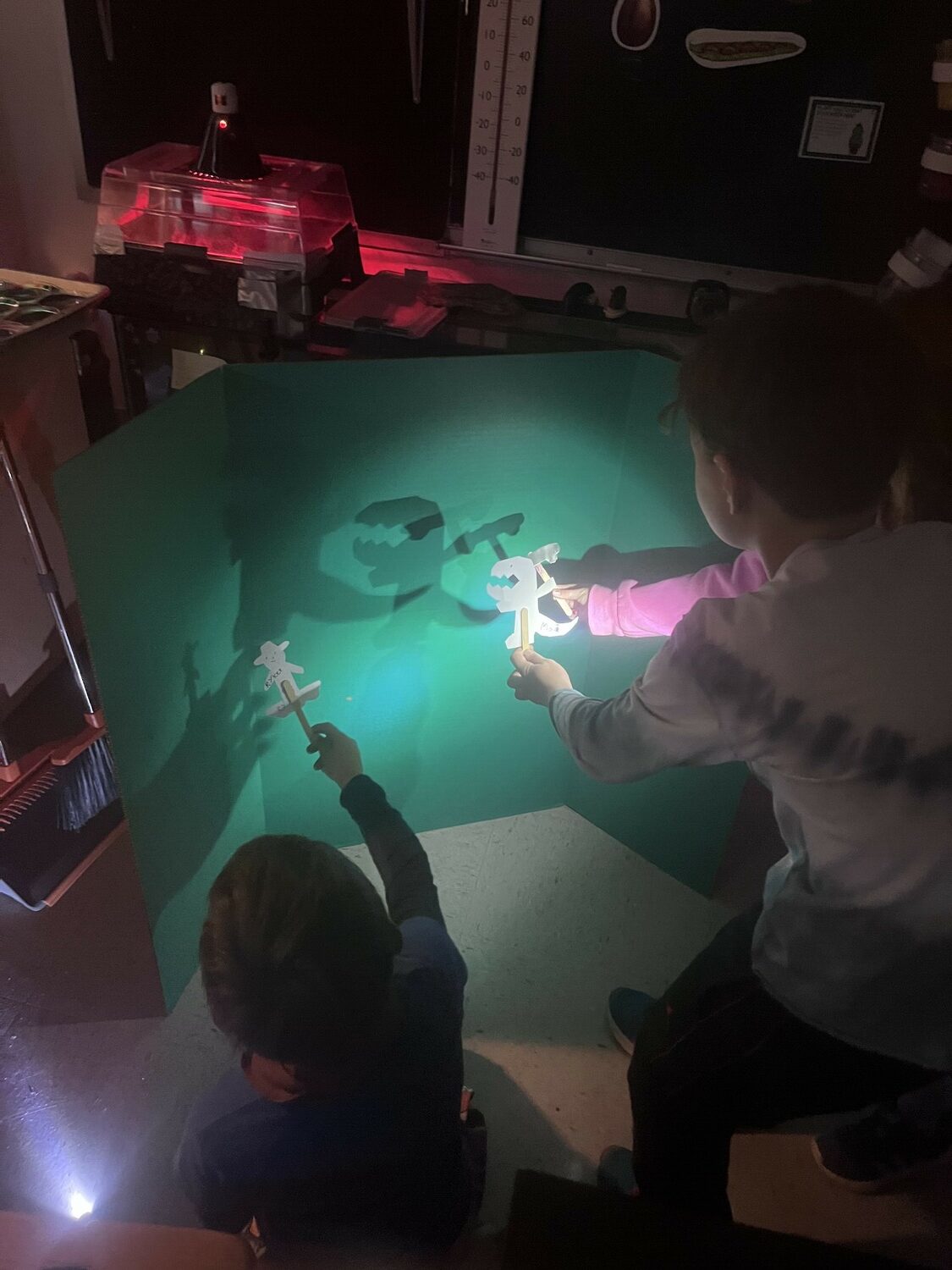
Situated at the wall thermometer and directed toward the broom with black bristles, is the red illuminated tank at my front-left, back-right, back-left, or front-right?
front-right

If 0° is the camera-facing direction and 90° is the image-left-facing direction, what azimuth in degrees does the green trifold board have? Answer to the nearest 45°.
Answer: approximately 0°

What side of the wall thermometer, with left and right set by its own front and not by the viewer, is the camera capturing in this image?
front

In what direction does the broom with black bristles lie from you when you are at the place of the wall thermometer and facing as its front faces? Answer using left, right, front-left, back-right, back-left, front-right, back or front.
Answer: front-right

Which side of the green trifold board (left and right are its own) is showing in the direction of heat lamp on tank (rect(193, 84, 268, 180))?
back

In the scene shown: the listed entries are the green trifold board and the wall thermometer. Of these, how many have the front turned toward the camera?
2

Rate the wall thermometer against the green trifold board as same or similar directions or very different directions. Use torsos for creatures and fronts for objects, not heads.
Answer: same or similar directions

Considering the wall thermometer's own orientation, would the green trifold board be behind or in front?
in front

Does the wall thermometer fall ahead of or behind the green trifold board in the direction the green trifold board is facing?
behind
